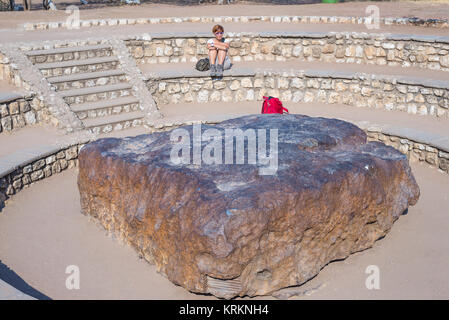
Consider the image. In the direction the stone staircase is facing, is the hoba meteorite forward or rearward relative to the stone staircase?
forward

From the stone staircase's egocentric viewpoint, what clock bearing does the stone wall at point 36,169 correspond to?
The stone wall is roughly at 2 o'clock from the stone staircase.

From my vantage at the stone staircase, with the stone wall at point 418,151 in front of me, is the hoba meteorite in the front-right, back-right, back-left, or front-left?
front-right

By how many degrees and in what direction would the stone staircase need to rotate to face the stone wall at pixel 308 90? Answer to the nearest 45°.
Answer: approximately 45° to its left

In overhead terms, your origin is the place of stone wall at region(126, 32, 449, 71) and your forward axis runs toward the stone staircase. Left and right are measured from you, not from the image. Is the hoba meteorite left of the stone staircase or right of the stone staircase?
left

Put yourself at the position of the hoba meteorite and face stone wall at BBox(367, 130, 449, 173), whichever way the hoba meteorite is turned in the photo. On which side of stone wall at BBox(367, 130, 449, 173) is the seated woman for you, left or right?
left

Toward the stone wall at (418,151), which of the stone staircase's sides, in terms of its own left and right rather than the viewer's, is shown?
front

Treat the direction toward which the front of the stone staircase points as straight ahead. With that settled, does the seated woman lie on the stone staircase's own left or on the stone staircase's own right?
on the stone staircase's own left
